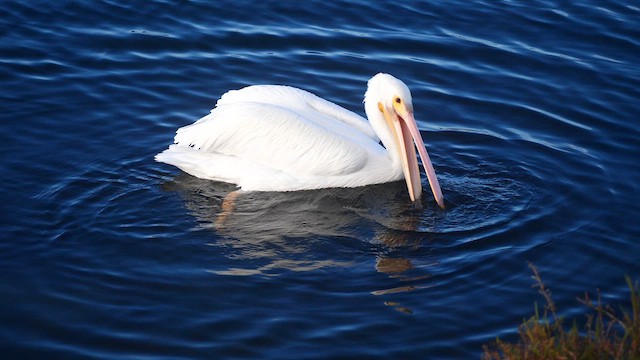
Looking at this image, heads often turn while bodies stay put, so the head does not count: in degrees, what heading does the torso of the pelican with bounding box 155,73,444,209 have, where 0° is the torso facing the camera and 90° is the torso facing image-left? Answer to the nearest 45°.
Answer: approximately 270°
